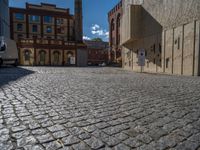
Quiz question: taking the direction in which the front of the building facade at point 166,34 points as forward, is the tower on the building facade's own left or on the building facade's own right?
on the building facade's own right

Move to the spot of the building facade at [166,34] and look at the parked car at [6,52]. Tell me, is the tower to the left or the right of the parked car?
right

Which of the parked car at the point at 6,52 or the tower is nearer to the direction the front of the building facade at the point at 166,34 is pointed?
the parked car

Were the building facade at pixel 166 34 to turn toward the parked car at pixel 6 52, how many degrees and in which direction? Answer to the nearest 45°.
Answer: approximately 45° to its right

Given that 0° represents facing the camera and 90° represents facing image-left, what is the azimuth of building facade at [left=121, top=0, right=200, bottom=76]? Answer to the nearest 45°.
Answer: approximately 45°
